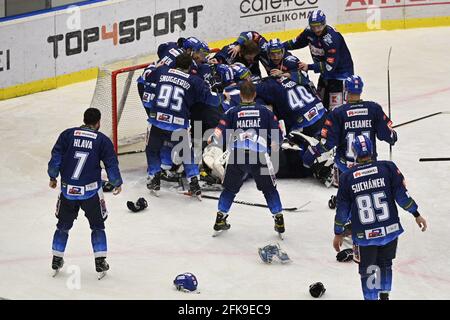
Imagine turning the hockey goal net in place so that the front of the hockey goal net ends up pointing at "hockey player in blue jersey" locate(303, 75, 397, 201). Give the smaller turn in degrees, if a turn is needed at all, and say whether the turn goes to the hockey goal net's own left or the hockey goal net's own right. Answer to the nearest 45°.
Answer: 0° — it already faces them

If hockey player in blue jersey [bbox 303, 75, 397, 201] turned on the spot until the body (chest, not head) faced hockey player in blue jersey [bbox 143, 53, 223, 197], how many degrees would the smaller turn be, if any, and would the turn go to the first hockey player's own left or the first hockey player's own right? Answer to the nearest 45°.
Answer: approximately 45° to the first hockey player's own left

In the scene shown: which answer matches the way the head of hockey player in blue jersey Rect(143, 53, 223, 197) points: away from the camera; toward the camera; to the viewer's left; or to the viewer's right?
away from the camera

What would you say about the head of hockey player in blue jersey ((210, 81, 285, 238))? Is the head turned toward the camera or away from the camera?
away from the camera

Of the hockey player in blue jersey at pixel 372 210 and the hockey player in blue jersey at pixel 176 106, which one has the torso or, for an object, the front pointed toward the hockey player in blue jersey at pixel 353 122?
the hockey player in blue jersey at pixel 372 210

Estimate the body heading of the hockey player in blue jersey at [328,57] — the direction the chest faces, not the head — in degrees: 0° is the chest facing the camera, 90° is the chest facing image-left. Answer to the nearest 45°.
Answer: approximately 45°

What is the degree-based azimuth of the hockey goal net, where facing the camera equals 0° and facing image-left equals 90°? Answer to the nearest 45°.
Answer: approximately 315°

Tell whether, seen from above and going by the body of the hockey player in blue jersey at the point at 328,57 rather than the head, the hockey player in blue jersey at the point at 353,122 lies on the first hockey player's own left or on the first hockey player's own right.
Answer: on the first hockey player's own left

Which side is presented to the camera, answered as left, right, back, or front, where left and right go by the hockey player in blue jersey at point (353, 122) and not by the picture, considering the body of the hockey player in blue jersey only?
back

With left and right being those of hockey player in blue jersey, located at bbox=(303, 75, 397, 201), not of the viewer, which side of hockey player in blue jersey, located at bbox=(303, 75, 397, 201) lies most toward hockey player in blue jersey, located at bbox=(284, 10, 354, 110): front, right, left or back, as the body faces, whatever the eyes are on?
front

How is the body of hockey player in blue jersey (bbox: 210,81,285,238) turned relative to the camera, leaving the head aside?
away from the camera

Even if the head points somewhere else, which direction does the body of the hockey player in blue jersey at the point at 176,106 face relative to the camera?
away from the camera

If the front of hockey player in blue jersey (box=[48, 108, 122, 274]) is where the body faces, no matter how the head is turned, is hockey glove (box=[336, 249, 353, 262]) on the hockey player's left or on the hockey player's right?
on the hockey player's right

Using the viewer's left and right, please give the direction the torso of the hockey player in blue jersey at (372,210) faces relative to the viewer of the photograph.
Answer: facing away from the viewer

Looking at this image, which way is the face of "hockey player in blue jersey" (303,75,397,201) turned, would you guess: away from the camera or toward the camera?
away from the camera

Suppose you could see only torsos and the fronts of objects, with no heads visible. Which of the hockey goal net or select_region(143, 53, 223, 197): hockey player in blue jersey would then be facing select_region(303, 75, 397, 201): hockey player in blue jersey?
the hockey goal net

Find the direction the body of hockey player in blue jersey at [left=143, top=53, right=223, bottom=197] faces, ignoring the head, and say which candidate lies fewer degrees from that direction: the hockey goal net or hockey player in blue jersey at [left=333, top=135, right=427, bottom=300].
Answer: the hockey goal net

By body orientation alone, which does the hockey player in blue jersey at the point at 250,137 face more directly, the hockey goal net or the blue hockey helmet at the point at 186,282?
the hockey goal net
